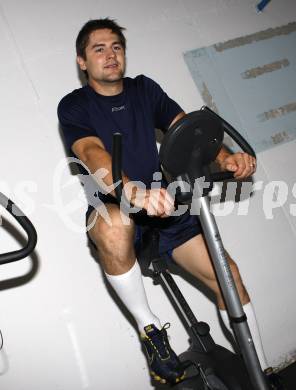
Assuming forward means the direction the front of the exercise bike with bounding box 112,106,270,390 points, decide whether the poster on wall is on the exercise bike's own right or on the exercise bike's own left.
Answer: on the exercise bike's own left

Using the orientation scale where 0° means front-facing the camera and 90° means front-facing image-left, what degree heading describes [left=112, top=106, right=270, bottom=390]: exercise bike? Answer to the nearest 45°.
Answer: approximately 315°

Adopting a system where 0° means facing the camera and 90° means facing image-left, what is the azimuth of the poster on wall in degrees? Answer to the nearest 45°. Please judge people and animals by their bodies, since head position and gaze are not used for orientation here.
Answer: approximately 0°

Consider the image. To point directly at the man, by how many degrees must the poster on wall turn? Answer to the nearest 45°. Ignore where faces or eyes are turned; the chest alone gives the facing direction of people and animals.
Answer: approximately 45° to its right

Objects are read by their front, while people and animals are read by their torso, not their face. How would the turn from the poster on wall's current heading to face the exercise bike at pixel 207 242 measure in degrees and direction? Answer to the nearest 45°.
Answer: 0° — it already faces it
